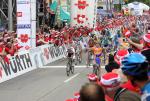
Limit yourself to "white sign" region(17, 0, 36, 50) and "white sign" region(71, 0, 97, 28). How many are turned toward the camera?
2

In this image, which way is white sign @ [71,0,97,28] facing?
toward the camera

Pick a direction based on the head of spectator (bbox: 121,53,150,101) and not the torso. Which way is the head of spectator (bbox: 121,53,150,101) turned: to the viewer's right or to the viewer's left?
to the viewer's left

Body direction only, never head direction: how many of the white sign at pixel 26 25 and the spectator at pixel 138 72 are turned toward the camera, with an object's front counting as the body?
1

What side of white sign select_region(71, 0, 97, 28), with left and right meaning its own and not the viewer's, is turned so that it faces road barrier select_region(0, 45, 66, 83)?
front

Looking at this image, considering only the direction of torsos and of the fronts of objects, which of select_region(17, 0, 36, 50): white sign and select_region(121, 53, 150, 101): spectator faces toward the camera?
the white sign

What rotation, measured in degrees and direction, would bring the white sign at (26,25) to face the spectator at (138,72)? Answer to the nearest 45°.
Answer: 0° — it already faces them

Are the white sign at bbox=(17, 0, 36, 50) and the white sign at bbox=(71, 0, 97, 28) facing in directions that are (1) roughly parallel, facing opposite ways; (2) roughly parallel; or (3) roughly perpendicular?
roughly parallel

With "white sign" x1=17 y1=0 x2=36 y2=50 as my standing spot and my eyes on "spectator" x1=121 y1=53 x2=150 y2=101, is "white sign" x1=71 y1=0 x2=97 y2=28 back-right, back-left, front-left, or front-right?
back-left

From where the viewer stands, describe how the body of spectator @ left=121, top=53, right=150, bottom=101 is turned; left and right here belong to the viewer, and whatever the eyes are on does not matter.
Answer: facing away from the viewer and to the left of the viewer

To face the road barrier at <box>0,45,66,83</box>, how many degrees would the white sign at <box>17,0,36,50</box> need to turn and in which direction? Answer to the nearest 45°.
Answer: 0° — it already faces it

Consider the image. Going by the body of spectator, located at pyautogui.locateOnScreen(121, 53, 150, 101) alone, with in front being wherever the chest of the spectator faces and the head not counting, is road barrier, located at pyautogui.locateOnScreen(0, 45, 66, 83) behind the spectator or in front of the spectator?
in front

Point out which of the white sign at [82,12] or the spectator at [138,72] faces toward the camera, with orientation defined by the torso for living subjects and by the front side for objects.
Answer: the white sign
